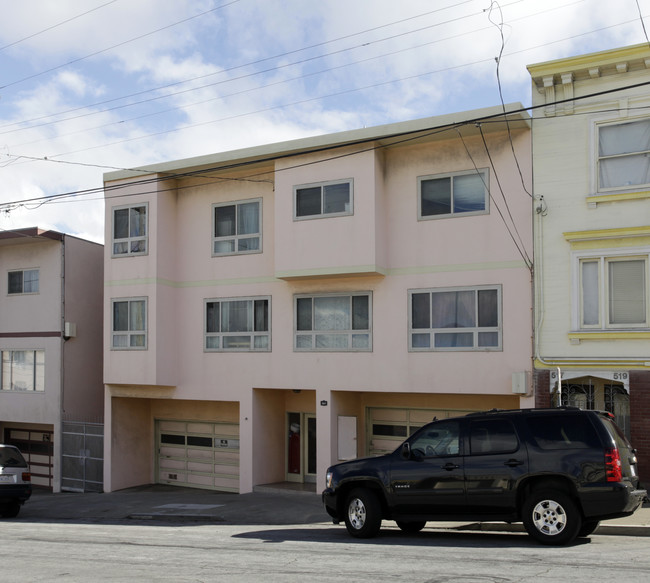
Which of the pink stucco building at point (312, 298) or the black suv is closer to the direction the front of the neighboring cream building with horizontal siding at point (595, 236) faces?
the black suv

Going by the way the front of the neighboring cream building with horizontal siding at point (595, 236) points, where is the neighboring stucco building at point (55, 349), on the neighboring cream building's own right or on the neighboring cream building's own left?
on the neighboring cream building's own right

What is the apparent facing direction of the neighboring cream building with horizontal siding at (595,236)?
toward the camera

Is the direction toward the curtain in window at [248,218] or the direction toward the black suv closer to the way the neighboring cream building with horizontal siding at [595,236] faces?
the black suv

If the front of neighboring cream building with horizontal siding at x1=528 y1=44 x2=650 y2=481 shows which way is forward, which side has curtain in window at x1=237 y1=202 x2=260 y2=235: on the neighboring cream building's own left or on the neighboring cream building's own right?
on the neighboring cream building's own right

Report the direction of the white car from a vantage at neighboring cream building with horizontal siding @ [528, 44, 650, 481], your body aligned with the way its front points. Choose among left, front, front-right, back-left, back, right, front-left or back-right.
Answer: right

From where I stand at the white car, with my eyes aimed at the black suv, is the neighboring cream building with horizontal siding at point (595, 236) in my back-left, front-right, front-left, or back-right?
front-left

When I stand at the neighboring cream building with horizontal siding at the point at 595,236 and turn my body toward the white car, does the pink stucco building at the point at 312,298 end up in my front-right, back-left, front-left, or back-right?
front-right

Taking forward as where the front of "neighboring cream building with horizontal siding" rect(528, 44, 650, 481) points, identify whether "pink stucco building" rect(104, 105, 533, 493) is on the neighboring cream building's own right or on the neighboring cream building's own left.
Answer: on the neighboring cream building's own right

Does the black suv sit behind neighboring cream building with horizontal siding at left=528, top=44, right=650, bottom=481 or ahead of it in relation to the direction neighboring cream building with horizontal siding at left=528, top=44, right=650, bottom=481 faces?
ahead
